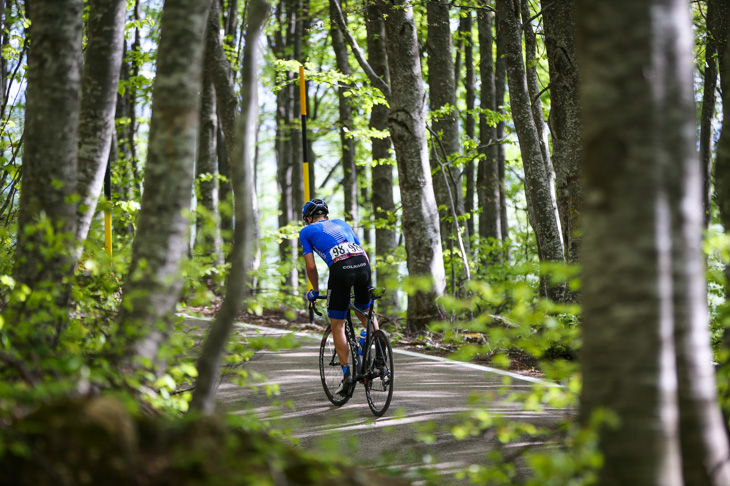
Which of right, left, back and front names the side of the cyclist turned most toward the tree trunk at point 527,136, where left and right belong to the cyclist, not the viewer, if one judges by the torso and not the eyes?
right

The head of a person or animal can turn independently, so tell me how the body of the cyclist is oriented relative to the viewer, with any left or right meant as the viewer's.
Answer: facing away from the viewer and to the left of the viewer

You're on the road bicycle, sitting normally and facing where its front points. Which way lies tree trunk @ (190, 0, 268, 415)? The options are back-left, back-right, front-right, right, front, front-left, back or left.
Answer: back-left

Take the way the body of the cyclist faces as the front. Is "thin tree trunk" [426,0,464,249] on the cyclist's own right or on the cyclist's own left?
on the cyclist's own right

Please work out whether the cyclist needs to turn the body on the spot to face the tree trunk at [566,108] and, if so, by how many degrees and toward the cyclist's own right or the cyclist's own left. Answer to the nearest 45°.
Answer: approximately 90° to the cyclist's own right

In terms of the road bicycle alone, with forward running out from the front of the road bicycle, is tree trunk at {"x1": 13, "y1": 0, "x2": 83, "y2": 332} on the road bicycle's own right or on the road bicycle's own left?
on the road bicycle's own left

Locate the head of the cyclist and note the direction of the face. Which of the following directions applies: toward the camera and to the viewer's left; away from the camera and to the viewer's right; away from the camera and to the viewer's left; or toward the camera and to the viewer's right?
away from the camera and to the viewer's left

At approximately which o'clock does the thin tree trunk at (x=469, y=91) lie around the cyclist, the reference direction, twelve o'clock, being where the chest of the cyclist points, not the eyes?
The thin tree trunk is roughly at 2 o'clock from the cyclist.

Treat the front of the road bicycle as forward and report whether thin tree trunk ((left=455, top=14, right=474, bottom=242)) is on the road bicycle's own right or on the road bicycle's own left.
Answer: on the road bicycle's own right

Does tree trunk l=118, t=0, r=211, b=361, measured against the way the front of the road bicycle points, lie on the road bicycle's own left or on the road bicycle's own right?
on the road bicycle's own left

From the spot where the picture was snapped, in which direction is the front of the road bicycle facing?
facing away from the viewer and to the left of the viewer

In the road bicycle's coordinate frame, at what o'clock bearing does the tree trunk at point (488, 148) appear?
The tree trunk is roughly at 2 o'clock from the road bicycle.
